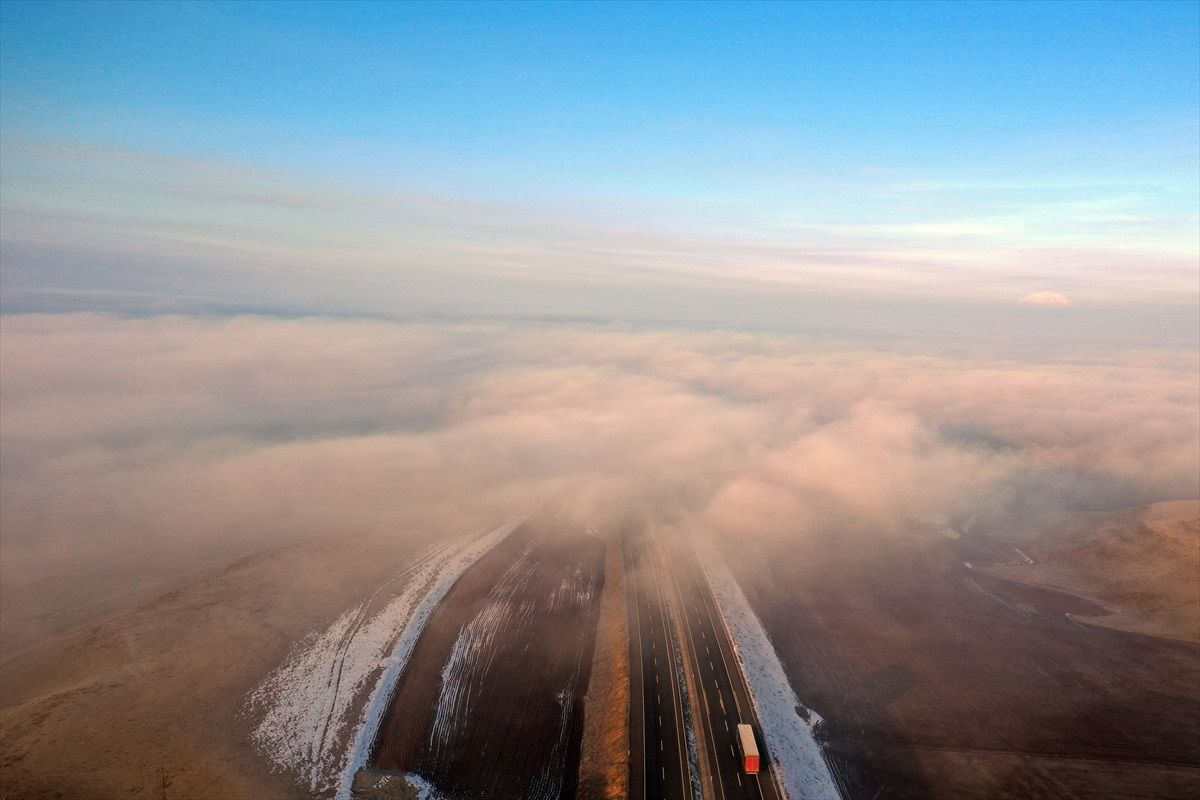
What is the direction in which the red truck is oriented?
away from the camera
